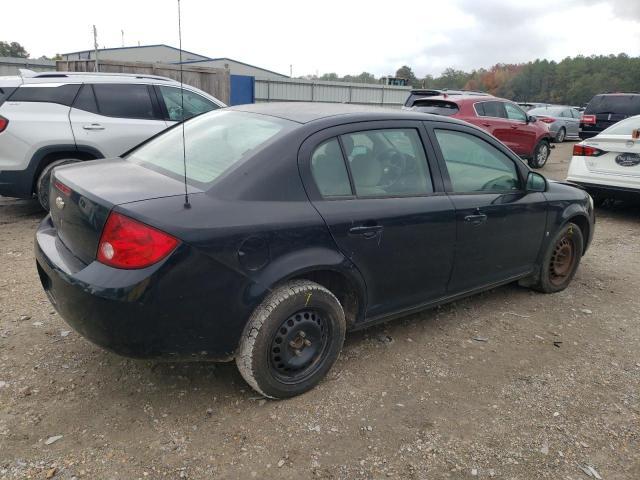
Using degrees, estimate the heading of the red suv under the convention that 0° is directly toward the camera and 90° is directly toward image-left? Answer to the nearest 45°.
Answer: approximately 225°

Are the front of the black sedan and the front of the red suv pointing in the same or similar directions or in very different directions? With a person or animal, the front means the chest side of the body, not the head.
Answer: same or similar directions

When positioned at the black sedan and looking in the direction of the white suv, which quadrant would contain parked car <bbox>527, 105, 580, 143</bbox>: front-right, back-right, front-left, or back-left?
front-right

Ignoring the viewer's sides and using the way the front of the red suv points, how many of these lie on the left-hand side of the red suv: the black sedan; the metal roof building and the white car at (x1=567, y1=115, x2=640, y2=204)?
1

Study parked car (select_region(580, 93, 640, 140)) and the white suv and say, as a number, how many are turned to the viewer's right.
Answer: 1

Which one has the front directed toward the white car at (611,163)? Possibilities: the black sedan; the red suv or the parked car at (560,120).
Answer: the black sedan

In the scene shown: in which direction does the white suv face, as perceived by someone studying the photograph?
facing to the right of the viewer

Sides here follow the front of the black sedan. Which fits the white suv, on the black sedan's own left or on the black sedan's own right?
on the black sedan's own left

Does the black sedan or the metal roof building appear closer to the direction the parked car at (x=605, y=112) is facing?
the metal roof building

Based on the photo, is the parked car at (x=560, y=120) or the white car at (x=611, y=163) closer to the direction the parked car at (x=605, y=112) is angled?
the parked car

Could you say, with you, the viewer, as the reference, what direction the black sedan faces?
facing away from the viewer and to the right of the viewer

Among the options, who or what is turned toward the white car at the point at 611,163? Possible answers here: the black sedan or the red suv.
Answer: the black sedan

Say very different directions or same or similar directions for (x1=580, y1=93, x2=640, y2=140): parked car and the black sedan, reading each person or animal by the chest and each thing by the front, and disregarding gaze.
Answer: same or similar directions

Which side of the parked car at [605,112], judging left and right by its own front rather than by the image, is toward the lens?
back

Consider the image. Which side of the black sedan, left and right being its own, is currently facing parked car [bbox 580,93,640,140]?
front

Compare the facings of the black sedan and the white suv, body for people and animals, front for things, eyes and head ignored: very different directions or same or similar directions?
same or similar directions
